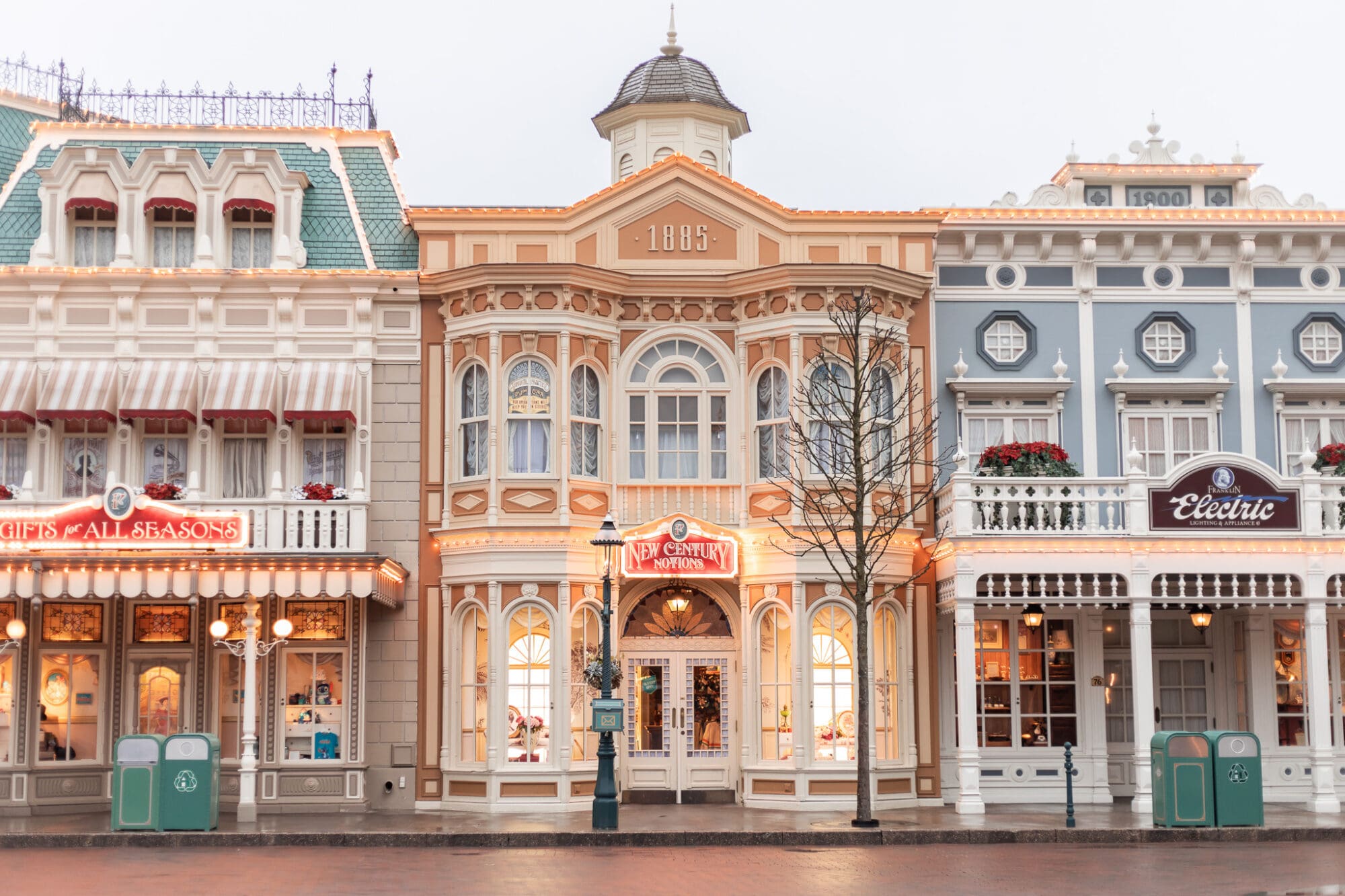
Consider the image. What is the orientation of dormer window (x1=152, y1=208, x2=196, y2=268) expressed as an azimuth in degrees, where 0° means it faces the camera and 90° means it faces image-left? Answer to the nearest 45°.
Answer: approximately 0°

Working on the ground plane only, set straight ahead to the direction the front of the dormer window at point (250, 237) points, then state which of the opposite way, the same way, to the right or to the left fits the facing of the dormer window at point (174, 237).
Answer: the same way

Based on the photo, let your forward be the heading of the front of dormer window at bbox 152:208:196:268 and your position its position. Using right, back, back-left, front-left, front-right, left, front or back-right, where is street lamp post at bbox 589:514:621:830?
front-left

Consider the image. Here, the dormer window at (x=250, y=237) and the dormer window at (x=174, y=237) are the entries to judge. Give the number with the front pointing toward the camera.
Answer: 2

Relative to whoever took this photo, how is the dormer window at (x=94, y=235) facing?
facing the viewer

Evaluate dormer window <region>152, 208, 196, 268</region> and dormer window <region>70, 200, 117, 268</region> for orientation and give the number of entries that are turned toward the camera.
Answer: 2

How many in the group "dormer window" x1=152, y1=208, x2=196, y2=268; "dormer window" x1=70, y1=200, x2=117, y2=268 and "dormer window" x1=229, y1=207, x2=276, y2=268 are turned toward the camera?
3

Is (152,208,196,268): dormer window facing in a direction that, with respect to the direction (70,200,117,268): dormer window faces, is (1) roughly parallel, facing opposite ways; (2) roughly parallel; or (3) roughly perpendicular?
roughly parallel
